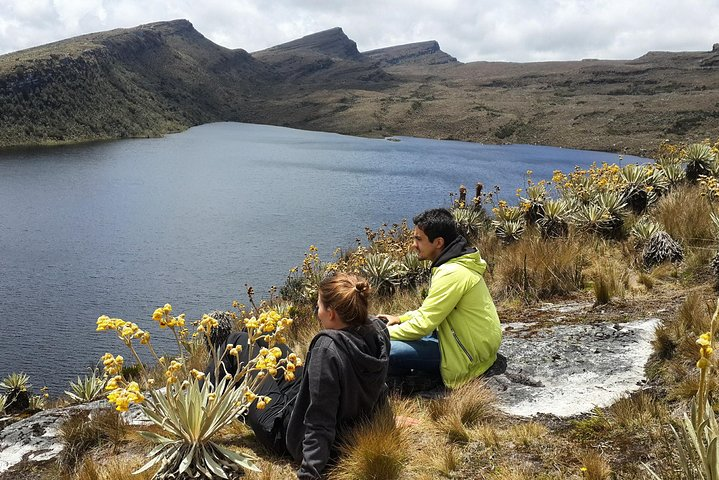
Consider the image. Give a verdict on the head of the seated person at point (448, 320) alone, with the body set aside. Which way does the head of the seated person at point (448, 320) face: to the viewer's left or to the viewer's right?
to the viewer's left

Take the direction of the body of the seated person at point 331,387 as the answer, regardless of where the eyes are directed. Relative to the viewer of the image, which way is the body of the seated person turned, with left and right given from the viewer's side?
facing away from the viewer and to the left of the viewer

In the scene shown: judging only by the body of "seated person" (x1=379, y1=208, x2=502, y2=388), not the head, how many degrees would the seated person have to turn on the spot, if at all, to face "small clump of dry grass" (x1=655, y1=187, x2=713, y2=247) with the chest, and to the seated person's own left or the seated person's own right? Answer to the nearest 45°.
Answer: approximately 135° to the seated person's own right

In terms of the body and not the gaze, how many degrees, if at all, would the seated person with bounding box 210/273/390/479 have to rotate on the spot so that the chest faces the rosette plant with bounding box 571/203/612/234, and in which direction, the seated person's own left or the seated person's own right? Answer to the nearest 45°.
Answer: approximately 90° to the seated person's own right

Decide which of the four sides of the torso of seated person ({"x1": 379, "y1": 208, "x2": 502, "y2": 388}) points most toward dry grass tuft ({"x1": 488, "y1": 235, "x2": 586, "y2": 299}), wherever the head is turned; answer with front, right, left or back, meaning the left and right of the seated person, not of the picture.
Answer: right

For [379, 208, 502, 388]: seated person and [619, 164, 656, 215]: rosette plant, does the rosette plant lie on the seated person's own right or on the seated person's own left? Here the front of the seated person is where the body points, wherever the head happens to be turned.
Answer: on the seated person's own right

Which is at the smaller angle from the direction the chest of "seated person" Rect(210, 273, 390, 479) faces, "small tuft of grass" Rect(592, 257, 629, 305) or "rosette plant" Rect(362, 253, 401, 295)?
the rosette plant

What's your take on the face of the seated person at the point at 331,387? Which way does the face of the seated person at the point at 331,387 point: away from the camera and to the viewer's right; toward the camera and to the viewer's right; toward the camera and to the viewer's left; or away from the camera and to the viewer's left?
away from the camera and to the viewer's left

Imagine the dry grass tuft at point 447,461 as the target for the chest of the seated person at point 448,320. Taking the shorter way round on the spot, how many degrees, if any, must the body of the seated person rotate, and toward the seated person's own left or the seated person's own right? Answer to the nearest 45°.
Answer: approximately 90° to the seated person's own left

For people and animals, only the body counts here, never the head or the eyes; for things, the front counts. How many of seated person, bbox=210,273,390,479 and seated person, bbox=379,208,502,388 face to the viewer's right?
0

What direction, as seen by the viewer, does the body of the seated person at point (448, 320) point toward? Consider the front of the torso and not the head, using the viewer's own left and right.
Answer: facing to the left of the viewer

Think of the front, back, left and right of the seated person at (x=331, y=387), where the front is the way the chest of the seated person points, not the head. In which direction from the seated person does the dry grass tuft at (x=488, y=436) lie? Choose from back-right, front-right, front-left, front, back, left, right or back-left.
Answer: back-right

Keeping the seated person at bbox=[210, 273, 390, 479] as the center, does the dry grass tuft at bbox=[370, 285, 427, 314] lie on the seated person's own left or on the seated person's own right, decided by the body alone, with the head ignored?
on the seated person's own right

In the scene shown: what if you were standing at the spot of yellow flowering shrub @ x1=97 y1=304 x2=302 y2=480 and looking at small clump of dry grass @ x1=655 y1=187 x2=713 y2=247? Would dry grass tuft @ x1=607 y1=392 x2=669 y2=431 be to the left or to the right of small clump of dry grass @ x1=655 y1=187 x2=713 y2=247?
right

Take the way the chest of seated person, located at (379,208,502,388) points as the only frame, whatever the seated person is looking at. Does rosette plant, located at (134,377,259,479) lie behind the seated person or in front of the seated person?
in front

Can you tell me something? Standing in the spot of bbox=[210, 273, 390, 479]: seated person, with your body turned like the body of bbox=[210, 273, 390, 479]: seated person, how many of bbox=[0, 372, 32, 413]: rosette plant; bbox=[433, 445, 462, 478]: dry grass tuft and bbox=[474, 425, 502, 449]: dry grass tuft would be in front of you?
1
